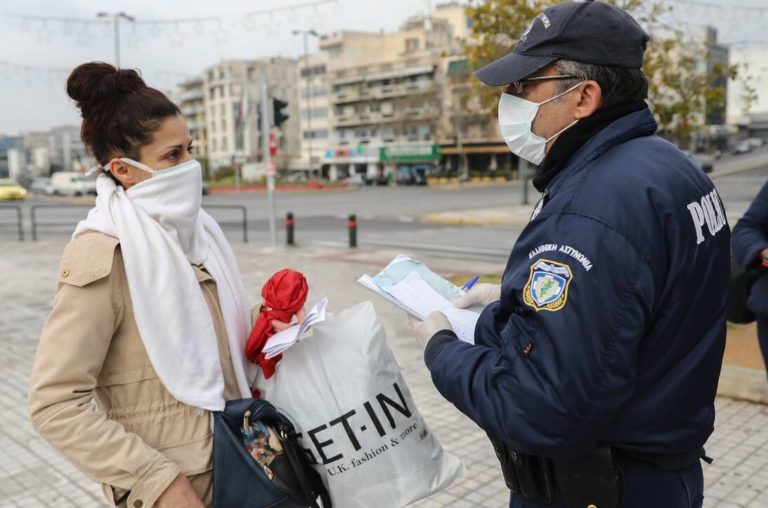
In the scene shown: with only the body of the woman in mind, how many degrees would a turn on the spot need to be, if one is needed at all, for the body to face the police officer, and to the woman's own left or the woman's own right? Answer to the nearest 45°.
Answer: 0° — they already face them

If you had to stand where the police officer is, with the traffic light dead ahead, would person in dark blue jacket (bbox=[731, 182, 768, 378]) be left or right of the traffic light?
right

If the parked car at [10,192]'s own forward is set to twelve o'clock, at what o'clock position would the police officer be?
The police officer is roughly at 3 o'clock from the parked car.

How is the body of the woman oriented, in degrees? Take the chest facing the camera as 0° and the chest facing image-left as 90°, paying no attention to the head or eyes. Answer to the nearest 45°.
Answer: approximately 315°

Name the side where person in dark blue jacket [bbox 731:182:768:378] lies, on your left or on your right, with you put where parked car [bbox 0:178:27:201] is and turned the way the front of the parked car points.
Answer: on your right

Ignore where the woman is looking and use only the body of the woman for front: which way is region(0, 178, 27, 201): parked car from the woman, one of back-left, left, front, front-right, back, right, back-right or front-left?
back-left
